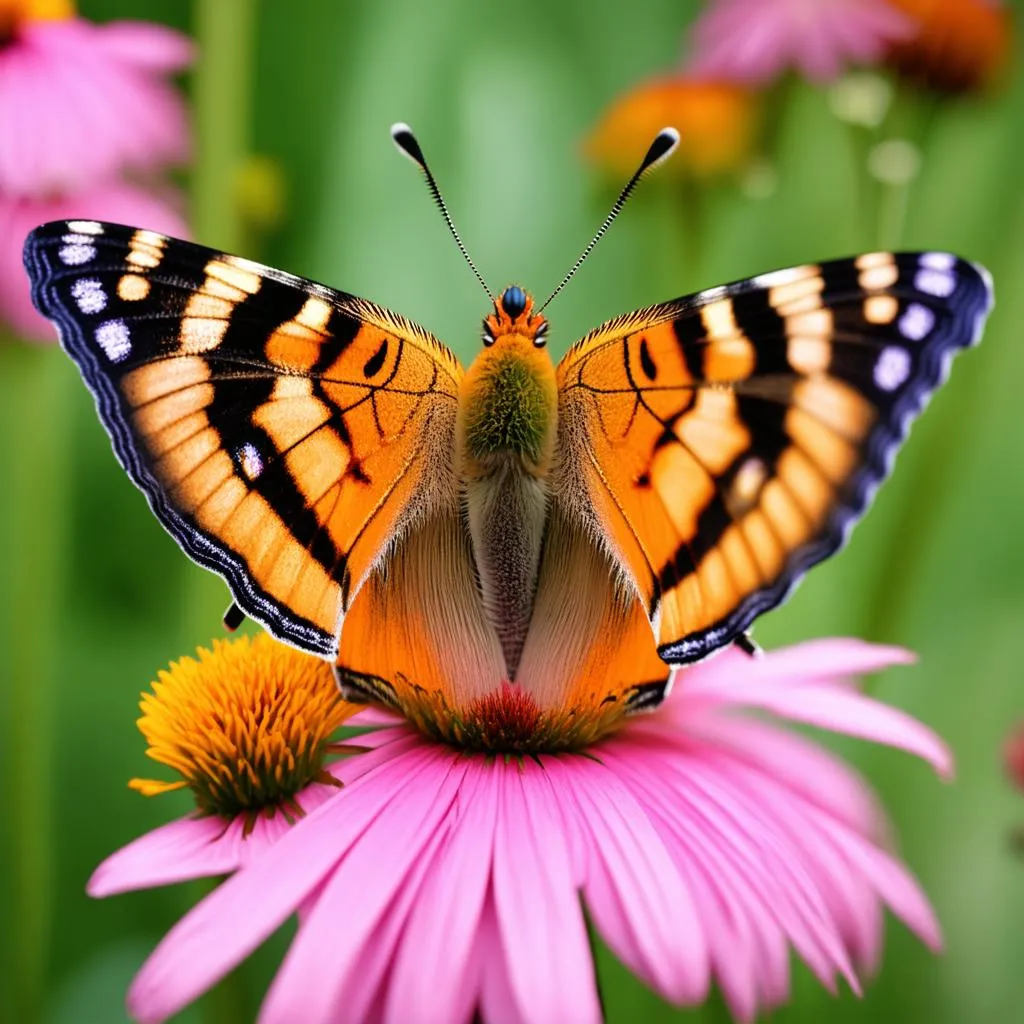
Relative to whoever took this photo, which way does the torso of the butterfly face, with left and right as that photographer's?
facing away from the viewer

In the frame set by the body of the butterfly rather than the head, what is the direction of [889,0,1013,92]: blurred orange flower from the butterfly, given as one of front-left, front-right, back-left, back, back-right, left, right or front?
front-right
